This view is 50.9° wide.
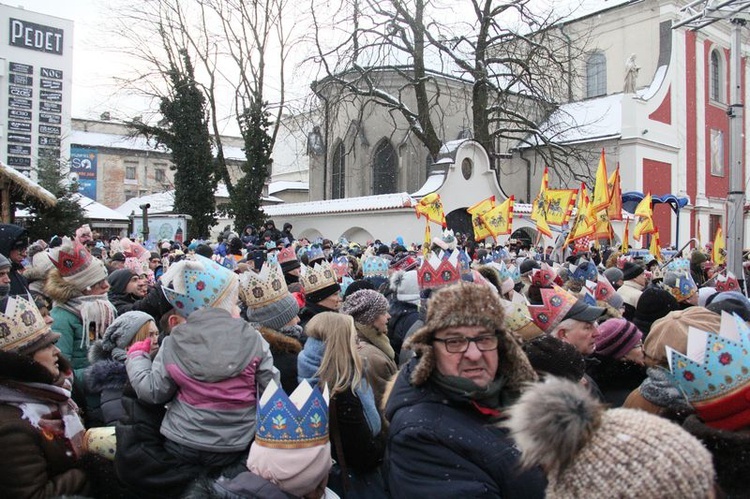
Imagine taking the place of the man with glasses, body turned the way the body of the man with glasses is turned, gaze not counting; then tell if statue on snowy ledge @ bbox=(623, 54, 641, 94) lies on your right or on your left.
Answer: on your left

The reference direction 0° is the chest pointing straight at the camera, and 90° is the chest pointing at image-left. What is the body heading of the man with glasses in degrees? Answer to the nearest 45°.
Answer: approximately 315°

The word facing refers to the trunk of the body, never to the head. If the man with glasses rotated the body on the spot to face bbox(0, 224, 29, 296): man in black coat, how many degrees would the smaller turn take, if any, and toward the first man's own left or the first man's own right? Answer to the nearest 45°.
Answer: approximately 180°
